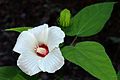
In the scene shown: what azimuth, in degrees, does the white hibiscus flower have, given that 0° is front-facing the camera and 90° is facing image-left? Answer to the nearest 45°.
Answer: approximately 0°
